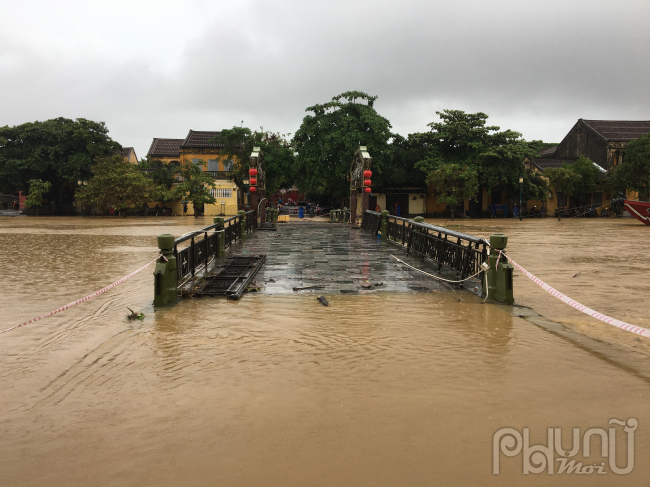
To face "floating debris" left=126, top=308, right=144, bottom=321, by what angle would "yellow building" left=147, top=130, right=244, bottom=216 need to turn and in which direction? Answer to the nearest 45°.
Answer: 0° — it already faces it

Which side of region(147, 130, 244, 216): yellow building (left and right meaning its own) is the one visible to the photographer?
front

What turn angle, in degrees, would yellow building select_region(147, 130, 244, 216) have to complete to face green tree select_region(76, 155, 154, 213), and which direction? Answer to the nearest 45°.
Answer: approximately 45° to its right

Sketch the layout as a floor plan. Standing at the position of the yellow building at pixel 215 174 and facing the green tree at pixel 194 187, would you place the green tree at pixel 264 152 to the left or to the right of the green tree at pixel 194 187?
left

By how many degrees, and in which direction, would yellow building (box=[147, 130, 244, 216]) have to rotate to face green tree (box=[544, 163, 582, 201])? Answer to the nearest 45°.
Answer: approximately 45° to its left

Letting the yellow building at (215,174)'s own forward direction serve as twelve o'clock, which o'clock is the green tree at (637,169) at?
The green tree is roughly at 10 o'clock from the yellow building.

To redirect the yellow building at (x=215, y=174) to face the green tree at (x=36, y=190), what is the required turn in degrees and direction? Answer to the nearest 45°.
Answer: approximately 90° to its right

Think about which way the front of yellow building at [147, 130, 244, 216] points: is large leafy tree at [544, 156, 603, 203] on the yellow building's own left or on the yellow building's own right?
on the yellow building's own left

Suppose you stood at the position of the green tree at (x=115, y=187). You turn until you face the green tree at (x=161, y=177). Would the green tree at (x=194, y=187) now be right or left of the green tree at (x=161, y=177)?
right

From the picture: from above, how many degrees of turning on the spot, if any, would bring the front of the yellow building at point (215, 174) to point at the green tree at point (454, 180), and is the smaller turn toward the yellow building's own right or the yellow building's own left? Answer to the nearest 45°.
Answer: approximately 45° to the yellow building's own left

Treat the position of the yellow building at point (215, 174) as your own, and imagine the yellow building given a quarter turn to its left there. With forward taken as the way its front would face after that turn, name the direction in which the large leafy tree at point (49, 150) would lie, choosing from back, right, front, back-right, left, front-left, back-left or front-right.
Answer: back
